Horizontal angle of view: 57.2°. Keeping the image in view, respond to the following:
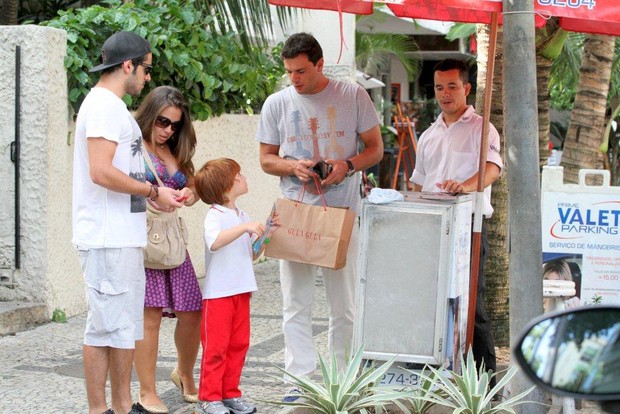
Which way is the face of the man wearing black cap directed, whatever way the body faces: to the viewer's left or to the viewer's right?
to the viewer's right

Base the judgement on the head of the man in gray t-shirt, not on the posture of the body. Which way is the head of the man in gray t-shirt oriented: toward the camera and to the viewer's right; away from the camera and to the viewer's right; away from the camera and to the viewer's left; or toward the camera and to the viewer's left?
toward the camera and to the viewer's left

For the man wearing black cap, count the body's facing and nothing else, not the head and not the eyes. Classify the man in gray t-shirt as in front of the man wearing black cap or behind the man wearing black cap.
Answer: in front

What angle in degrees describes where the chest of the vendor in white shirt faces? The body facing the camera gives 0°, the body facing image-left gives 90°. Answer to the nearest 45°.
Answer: approximately 45°

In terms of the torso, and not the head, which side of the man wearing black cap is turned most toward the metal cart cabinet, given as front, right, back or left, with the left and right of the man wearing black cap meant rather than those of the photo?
front

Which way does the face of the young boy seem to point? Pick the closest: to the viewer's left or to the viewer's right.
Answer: to the viewer's right

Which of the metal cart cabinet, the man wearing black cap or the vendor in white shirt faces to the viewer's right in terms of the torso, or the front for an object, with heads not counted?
the man wearing black cap

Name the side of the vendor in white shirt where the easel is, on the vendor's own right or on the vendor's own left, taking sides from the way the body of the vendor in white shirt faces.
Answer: on the vendor's own right

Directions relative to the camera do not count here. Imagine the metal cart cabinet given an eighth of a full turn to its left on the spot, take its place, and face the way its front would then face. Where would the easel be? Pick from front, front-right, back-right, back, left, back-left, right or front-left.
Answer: back-left

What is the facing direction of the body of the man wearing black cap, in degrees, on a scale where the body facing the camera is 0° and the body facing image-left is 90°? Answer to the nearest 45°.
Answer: approximately 270°

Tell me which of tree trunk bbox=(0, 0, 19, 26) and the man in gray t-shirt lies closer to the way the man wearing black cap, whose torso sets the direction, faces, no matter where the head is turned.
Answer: the man in gray t-shirt

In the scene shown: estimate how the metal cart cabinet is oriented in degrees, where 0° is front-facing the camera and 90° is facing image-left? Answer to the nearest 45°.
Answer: approximately 0°
